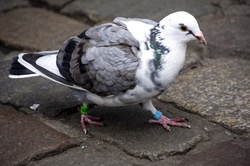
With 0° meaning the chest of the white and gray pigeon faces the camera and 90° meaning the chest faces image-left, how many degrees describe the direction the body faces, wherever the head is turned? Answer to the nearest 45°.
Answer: approximately 270°
